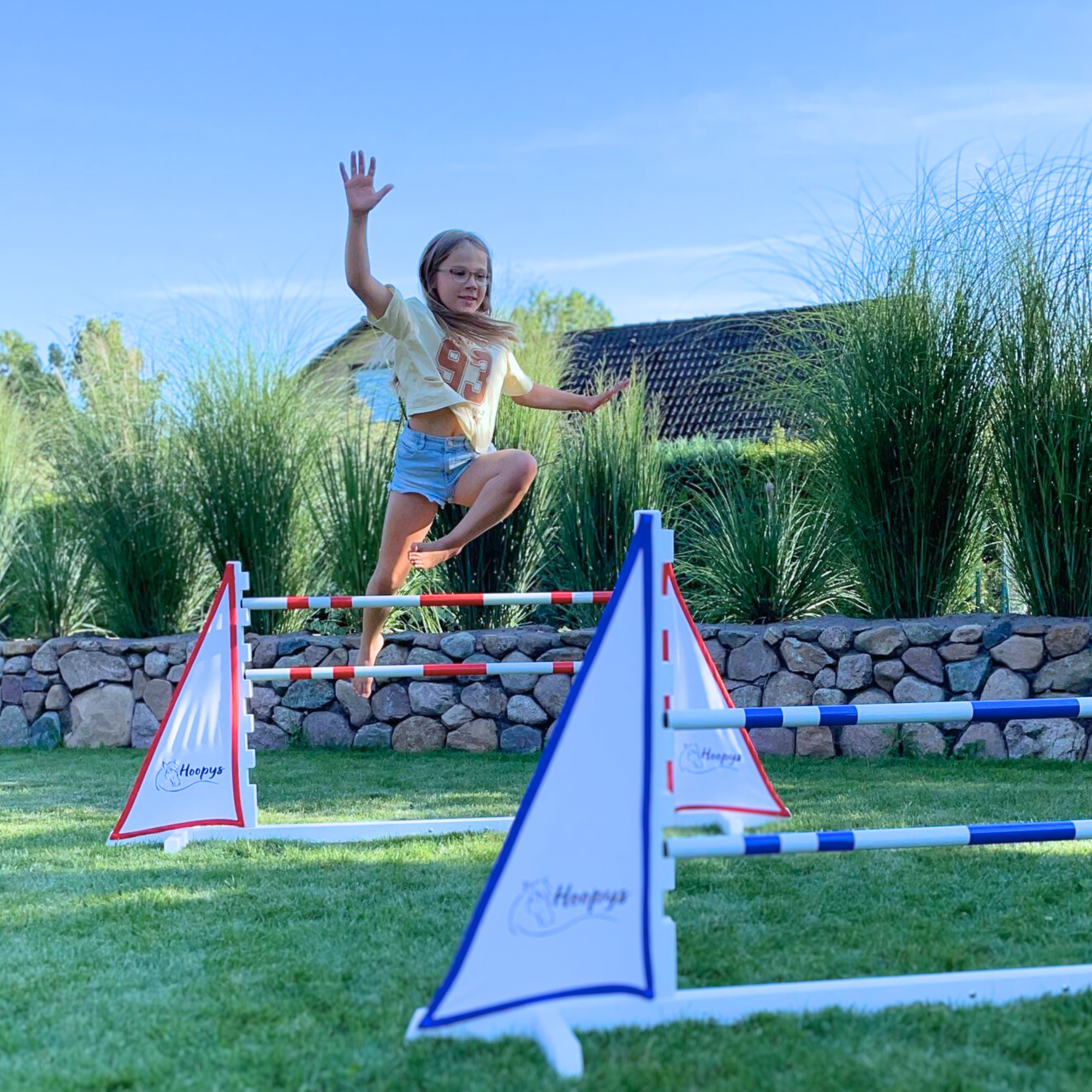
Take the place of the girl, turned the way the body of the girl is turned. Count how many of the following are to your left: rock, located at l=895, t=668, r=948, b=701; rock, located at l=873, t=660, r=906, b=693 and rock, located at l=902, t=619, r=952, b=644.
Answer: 3

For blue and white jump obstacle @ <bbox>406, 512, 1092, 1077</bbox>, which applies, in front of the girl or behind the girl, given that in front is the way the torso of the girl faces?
in front

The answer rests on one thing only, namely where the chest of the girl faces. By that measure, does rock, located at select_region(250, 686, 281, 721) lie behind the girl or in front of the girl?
behind

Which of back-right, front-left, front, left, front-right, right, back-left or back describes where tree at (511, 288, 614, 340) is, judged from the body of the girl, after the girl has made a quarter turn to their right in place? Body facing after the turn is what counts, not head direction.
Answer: back-right

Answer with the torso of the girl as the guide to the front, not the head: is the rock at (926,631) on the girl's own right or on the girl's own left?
on the girl's own left

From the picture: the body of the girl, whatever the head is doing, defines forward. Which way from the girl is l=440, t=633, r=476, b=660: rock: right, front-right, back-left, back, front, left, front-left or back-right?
back-left

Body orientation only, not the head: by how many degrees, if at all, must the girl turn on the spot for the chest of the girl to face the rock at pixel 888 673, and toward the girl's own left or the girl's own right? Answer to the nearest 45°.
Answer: approximately 90° to the girl's own left

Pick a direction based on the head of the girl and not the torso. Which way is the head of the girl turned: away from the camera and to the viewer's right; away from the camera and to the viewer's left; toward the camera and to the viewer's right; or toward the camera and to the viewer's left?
toward the camera and to the viewer's right

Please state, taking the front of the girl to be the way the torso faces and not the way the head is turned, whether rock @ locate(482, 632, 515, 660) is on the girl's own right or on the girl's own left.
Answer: on the girl's own left

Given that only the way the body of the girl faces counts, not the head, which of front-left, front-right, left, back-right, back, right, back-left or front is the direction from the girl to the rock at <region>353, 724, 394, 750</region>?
back-left

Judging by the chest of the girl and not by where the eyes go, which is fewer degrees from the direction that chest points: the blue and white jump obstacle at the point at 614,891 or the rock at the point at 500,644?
the blue and white jump obstacle

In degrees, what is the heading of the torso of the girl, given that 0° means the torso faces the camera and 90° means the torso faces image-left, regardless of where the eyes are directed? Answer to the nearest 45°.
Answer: approximately 315°
